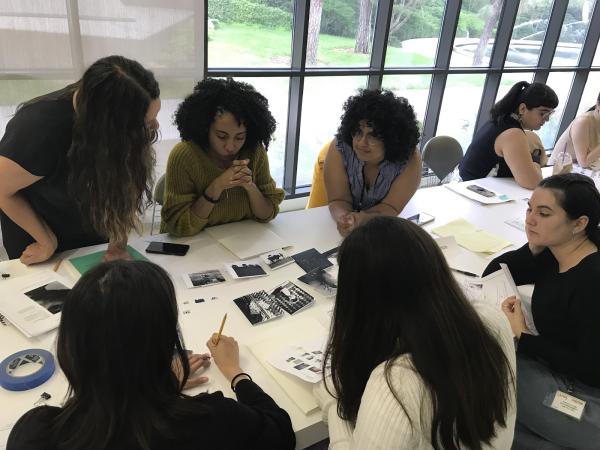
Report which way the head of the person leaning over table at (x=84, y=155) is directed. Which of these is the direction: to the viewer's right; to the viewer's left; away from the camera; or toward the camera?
to the viewer's right

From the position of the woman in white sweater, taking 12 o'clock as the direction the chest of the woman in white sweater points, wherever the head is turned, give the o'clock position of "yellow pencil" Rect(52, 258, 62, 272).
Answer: The yellow pencil is roughly at 11 o'clock from the woman in white sweater.

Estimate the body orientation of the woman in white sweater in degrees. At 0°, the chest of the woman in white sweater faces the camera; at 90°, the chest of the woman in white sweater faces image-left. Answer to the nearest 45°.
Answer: approximately 135°

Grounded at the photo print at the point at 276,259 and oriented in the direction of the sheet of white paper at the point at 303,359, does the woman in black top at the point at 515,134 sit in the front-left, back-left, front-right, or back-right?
back-left

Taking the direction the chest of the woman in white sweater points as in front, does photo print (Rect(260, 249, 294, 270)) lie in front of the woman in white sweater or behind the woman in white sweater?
in front

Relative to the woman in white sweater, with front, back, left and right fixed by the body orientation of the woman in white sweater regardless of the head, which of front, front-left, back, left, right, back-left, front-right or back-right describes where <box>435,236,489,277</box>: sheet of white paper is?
front-right

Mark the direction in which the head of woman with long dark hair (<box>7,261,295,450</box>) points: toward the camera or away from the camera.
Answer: away from the camera
